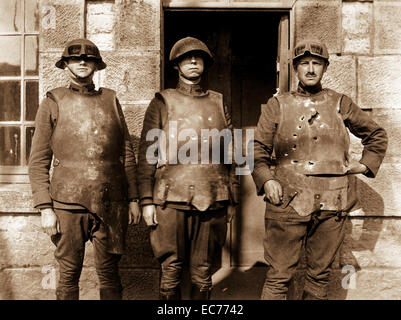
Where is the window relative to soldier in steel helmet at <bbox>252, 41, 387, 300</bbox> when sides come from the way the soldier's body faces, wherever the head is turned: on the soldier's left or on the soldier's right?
on the soldier's right

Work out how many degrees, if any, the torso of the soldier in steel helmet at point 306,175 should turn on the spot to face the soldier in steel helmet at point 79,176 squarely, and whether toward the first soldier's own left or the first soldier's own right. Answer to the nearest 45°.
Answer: approximately 90° to the first soldier's own right

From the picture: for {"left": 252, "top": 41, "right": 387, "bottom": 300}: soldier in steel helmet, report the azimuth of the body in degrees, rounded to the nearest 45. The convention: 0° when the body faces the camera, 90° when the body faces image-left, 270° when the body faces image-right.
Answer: approximately 0°
